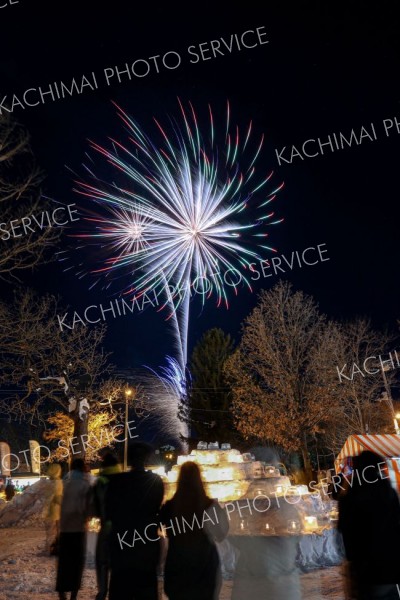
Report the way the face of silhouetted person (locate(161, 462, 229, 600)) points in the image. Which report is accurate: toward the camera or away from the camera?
away from the camera

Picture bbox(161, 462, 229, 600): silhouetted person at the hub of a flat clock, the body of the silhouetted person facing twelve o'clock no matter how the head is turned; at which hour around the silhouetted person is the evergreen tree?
The evergreen tree is roughly at 12 o'clock from the silhouetted person.

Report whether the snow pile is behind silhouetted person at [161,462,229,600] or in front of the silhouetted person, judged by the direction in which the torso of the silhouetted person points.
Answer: in front

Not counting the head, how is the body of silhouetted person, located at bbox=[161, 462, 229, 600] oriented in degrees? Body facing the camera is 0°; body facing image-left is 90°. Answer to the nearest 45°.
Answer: approximately 180°

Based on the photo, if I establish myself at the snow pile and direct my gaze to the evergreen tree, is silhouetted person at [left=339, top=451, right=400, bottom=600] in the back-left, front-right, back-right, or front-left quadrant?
back-right

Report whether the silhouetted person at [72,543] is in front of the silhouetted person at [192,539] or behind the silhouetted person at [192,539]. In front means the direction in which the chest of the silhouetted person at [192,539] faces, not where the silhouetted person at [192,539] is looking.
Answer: in front

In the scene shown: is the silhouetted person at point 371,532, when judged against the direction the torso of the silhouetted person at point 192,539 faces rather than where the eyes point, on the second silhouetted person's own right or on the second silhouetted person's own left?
on the second silhouetted person's own right

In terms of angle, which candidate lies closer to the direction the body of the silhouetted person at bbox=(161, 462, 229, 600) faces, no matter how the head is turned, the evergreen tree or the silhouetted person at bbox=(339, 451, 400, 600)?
the evergreen tree
